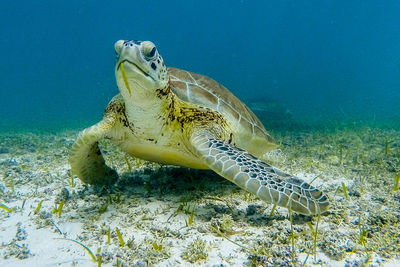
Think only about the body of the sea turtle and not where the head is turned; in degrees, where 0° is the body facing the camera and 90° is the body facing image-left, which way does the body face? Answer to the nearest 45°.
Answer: approximately 45°
